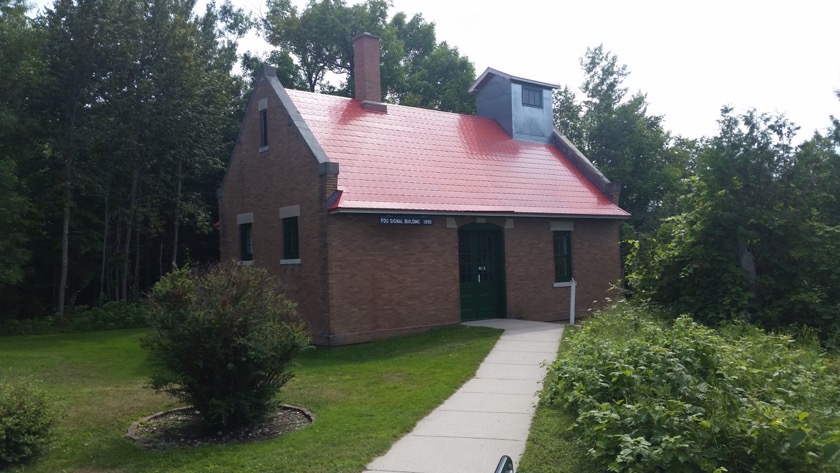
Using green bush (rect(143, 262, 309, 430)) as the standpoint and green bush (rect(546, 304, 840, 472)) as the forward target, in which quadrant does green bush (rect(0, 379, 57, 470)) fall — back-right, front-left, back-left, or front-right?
back-right

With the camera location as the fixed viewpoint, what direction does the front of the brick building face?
facing the viewer and to the right of the viewer

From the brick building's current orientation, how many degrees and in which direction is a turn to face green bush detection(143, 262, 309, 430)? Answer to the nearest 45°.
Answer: approximately 45° to its right

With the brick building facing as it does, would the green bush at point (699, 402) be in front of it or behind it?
in front

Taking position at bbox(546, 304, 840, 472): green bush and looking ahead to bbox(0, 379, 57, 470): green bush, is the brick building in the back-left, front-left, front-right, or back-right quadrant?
front-right

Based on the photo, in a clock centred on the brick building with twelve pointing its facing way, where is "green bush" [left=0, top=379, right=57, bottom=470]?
The green bush is roughly at 2 o'clock from the brick building.

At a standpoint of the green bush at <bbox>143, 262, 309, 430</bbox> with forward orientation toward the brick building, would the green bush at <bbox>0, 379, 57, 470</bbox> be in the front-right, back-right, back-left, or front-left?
back-left
